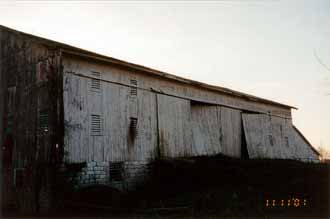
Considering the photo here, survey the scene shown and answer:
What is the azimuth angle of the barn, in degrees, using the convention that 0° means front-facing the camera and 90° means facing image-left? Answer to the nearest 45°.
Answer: approximately 315°
